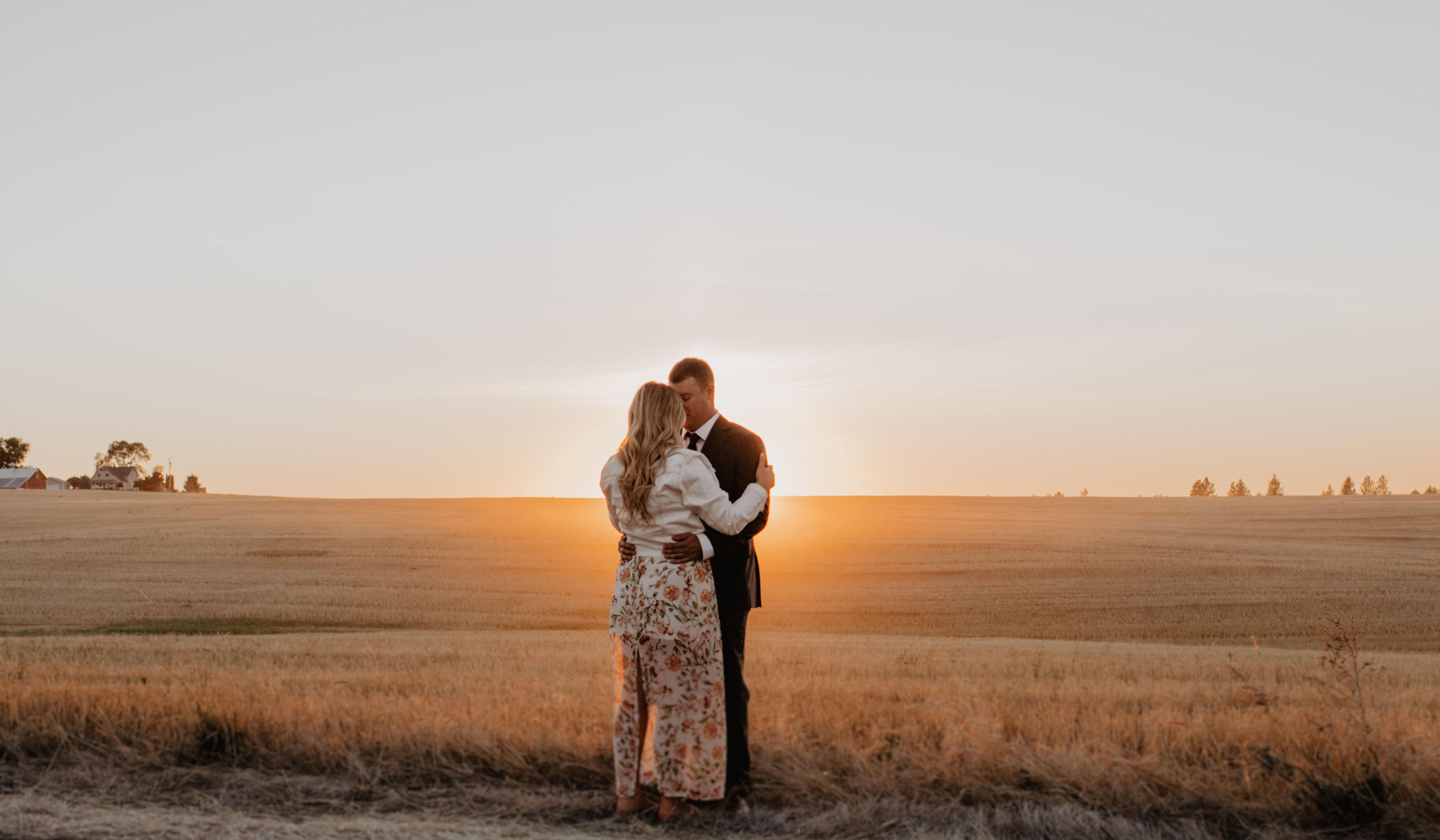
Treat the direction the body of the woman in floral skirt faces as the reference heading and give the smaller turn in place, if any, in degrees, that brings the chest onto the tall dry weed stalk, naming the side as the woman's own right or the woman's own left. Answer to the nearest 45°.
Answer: approximately 45° to the woman's own right

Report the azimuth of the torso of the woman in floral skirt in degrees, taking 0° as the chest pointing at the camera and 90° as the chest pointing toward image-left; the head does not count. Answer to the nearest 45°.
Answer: approximately 225°

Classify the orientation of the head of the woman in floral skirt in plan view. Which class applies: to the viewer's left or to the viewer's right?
to the viewer's right
